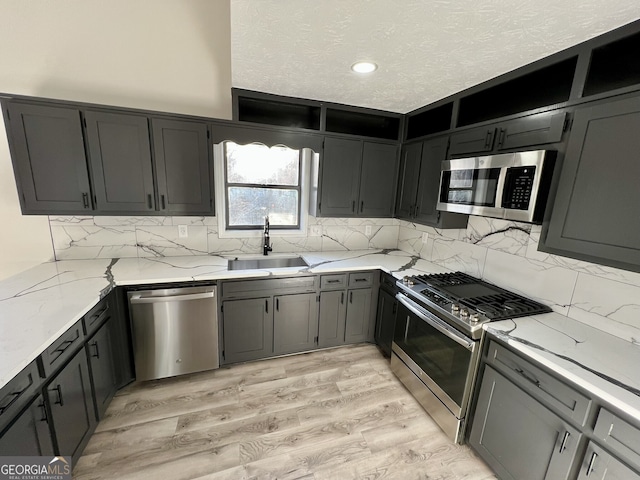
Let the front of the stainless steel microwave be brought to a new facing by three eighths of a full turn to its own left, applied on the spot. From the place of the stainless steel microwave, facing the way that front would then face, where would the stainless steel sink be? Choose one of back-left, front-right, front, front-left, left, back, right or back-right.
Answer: back

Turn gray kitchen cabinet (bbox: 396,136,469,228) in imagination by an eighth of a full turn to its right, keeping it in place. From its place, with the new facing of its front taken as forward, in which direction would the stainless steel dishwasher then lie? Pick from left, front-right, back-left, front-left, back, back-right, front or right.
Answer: front-left

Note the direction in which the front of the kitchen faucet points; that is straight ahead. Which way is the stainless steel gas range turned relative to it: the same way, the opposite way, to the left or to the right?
to the right

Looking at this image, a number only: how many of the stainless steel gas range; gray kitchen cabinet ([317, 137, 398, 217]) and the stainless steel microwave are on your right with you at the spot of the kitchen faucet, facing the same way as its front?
0

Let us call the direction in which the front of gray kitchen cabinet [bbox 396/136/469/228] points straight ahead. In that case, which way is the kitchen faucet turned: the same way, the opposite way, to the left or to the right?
to the left

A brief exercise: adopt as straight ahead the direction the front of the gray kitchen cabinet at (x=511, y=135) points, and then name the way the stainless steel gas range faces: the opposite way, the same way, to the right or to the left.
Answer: the same way

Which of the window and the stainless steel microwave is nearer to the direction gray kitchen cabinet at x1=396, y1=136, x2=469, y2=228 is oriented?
the window

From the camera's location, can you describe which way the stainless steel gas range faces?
facing the viewer and to the left of the viewer

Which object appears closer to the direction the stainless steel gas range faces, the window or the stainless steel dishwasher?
the stainless steel dishwasher

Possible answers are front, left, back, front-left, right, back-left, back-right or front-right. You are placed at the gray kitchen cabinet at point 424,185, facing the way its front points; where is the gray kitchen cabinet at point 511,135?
left

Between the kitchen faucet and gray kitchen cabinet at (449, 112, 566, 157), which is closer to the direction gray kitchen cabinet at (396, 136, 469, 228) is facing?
the kitchen faucet

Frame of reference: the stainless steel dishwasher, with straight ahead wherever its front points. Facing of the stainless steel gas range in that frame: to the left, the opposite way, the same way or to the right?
to the right

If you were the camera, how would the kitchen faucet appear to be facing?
facing the viewer

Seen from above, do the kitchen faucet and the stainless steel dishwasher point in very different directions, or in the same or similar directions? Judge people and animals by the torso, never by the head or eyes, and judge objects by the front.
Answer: same or similar directions

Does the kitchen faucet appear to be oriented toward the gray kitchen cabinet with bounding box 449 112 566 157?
no

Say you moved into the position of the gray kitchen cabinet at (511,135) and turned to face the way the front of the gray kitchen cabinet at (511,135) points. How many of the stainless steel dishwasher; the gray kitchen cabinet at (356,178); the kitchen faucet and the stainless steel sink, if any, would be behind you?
0

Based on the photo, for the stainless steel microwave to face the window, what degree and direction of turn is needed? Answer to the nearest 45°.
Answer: approximately 45° to its right

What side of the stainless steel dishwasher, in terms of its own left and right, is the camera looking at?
front

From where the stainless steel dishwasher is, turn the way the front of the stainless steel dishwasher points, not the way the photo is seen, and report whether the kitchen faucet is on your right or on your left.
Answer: on your left

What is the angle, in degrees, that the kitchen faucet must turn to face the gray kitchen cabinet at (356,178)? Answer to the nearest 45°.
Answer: approximately 90° to its left

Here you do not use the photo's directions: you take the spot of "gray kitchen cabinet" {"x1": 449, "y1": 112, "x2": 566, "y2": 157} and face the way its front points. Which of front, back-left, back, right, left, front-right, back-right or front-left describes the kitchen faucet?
front-right

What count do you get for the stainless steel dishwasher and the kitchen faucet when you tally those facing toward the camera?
2
